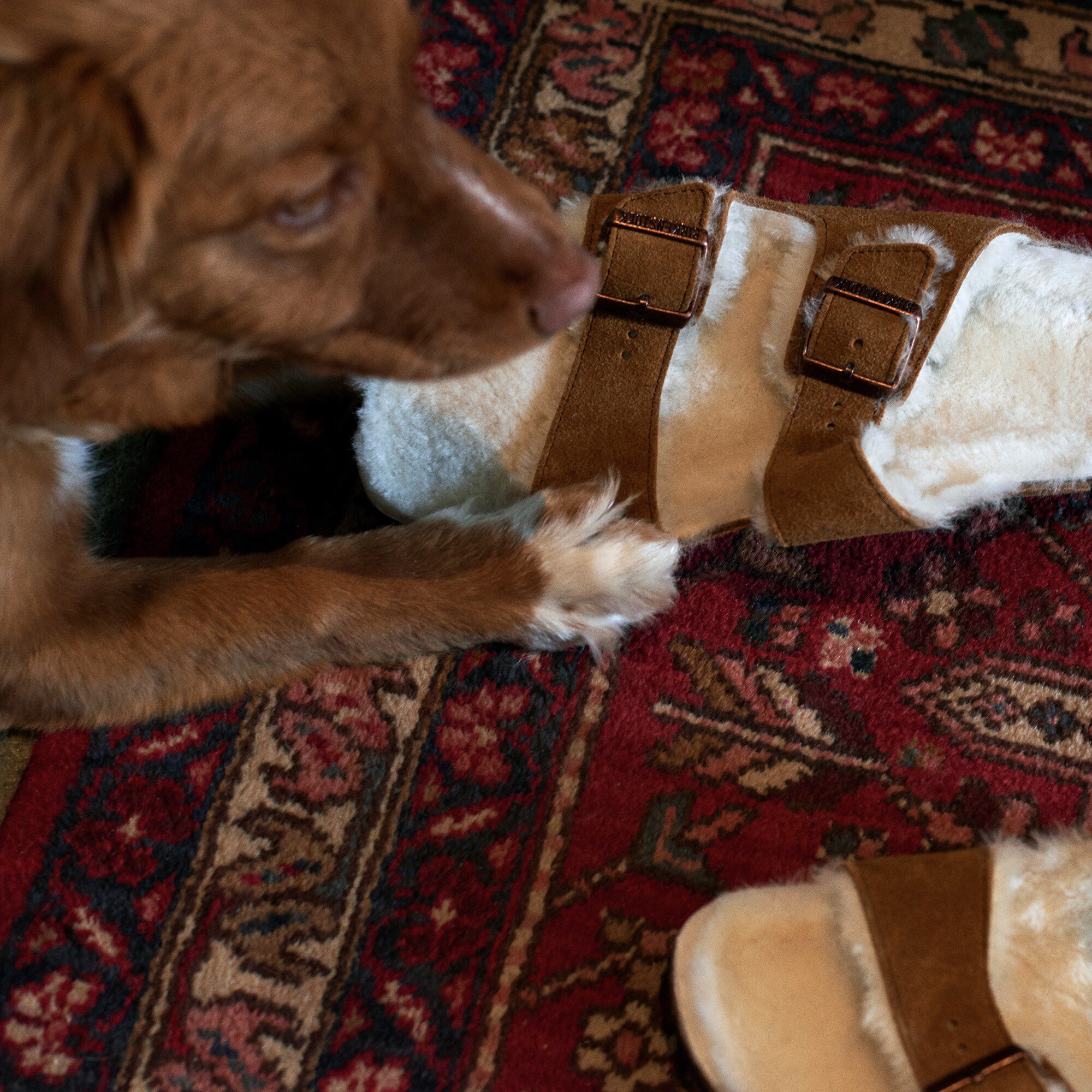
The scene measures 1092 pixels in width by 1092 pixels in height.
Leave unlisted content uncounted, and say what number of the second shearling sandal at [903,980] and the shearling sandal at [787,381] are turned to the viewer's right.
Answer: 0

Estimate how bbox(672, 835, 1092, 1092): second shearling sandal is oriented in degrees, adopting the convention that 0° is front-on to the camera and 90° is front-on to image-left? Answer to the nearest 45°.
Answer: approximately 90°

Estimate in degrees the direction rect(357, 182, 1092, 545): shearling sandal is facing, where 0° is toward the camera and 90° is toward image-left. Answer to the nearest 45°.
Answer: approximately 90°

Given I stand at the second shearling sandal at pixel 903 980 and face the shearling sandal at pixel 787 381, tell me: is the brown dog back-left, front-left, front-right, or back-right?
front-left

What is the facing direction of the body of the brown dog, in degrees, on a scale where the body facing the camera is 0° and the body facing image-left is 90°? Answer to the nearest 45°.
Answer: approximately 270°

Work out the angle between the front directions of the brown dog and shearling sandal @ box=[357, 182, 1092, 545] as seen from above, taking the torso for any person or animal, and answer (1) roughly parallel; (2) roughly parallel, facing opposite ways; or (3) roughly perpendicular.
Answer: roughly parallel, facing opposite ways
